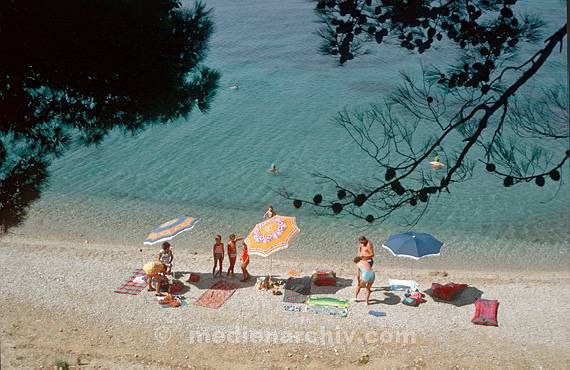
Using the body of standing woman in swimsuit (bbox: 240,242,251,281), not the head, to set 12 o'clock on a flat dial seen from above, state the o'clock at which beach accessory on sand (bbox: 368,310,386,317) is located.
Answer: The beach accessory on sand is roughly at 7 o'clock from the standing woman in swimsuit.

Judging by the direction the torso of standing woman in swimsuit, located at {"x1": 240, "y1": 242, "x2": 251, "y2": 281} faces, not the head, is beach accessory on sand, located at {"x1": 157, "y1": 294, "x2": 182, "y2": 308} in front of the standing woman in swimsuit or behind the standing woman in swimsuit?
in front

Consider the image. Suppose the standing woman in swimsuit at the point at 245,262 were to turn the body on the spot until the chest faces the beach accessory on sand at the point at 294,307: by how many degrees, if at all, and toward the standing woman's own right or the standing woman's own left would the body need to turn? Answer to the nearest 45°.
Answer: approximately 135° to the standing woman's own left

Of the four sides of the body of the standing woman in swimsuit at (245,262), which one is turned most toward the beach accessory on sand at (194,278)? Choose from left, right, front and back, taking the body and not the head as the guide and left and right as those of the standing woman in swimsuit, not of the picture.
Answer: front

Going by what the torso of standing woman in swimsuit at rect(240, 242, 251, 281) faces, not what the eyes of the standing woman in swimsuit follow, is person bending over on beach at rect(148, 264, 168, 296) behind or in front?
in front

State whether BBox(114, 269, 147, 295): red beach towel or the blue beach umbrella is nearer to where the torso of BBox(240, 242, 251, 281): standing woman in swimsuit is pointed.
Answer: the red beach towel

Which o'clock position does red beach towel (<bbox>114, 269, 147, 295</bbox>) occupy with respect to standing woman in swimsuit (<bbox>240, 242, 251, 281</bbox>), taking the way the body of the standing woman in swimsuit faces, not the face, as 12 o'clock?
The red beach towel is roughly at 12 o'clock from the standing woman in swimsuit.

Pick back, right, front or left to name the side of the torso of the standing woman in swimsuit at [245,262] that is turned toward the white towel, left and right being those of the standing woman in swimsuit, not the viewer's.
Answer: back

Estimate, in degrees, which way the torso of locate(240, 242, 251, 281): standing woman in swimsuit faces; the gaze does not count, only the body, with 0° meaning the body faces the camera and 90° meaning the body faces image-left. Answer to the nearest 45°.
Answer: approximately 90°
